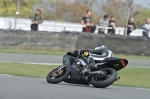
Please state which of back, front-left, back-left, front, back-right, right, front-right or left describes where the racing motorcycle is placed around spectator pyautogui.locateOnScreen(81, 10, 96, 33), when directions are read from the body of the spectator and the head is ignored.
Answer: front-right

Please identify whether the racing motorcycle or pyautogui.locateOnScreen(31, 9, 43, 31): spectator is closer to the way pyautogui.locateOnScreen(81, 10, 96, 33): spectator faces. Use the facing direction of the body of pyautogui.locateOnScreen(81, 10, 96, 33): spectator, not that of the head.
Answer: the racing motorcycle

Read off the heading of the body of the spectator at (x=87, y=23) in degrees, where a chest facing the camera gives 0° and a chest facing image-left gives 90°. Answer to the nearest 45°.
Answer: approximately 315°

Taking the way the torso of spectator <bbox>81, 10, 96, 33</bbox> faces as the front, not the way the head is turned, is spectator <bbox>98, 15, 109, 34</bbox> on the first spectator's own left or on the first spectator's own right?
on the first spectator's own left

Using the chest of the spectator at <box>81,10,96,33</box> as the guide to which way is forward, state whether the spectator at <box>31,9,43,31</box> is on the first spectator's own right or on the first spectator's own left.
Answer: on the first spectator's own right

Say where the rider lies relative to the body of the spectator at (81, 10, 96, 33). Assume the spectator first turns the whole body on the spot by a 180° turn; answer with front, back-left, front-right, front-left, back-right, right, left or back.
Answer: back-left
